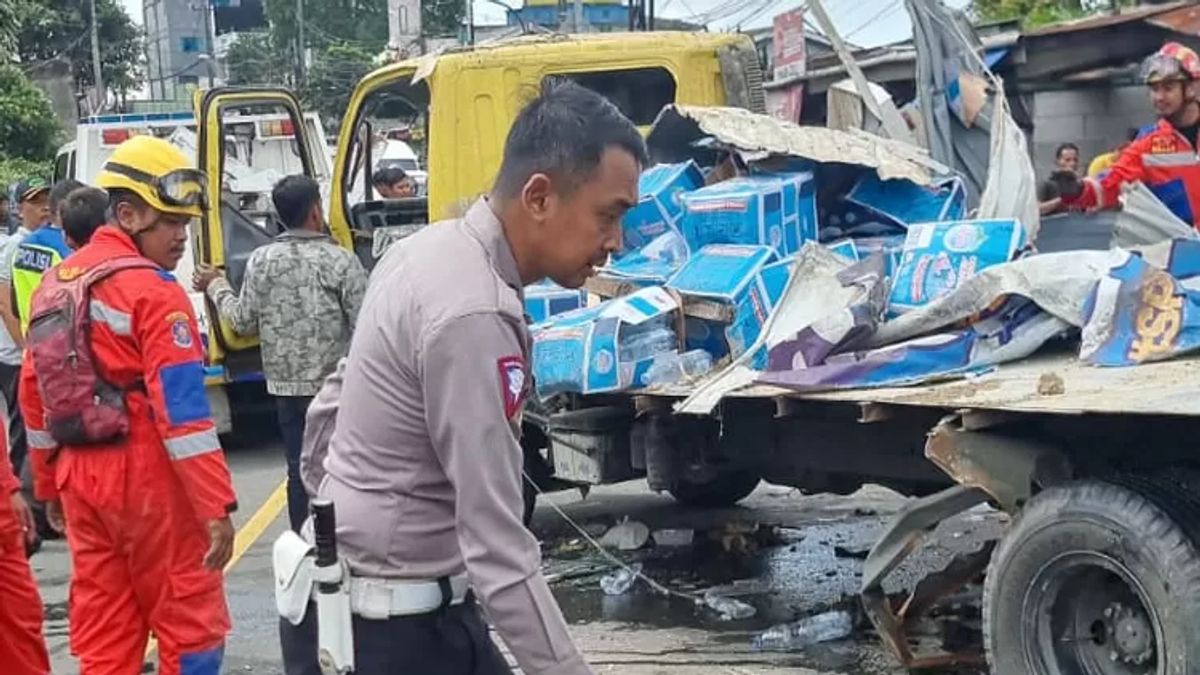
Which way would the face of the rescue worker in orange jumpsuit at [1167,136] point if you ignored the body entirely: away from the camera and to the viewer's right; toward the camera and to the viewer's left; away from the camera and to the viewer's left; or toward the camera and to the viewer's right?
toward the camera and to the viewer's left

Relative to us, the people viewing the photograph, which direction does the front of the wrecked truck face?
facing away from the viewer and to the left of the viewer

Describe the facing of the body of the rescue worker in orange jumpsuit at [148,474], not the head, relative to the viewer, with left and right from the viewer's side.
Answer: facing away from the viewer and to the right of the viewer

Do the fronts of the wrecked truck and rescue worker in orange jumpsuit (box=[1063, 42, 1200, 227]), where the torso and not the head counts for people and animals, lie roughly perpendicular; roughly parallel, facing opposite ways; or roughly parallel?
roughly perpendicular

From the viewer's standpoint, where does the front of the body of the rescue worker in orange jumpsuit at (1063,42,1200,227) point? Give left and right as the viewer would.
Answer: facing the viewer and to the left of the viewer

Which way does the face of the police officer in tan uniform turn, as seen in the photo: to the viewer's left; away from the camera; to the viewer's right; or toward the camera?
to the viewer's right

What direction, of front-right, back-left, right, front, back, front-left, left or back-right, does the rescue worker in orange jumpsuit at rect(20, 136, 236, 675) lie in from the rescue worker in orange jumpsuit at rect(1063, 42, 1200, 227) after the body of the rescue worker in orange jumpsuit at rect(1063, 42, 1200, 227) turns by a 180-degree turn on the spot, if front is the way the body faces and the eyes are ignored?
back

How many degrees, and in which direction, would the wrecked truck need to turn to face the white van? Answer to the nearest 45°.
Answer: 0° — it already faces it
